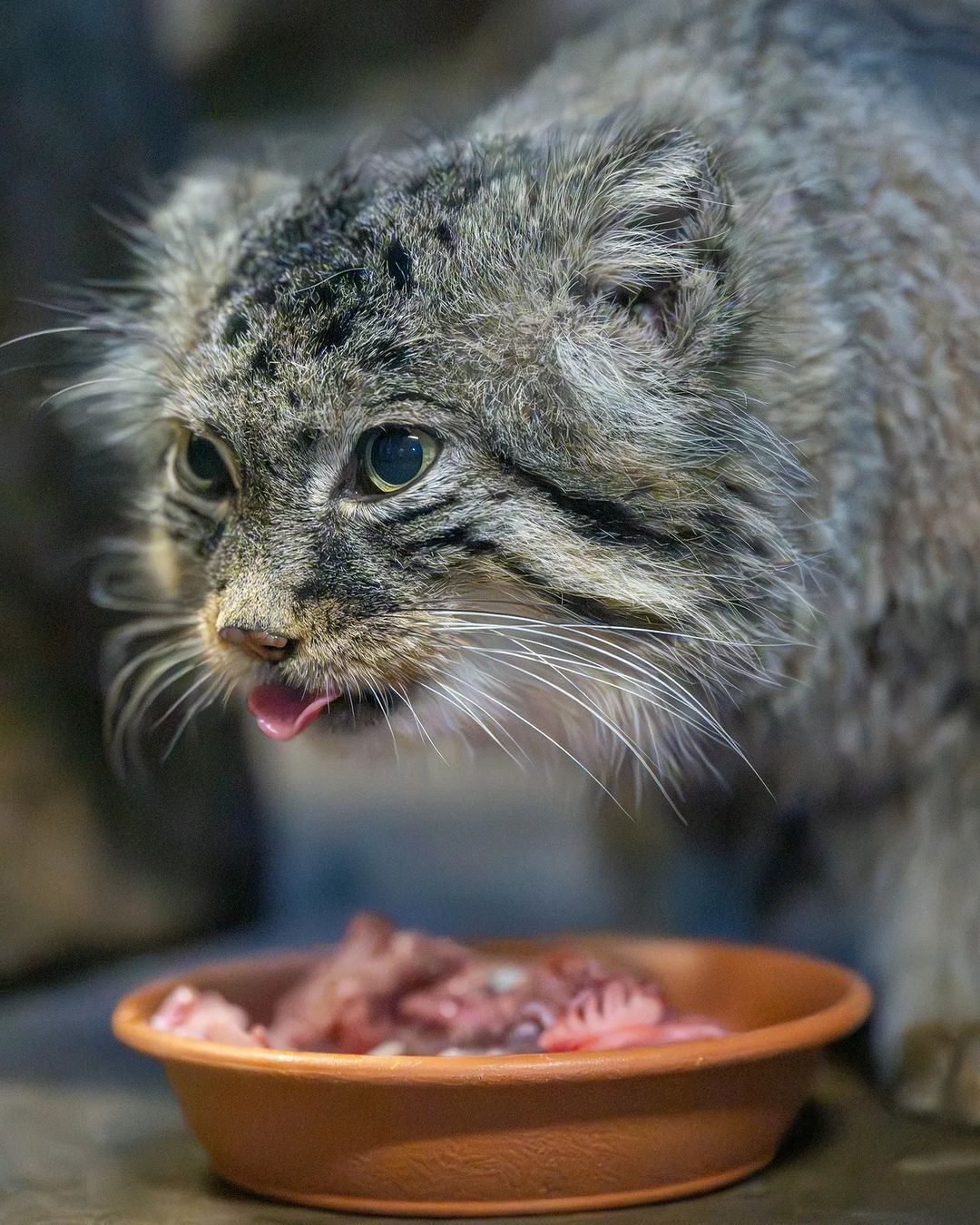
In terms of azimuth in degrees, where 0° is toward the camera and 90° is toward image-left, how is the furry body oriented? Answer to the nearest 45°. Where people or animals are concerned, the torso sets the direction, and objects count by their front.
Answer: approximately 45°
